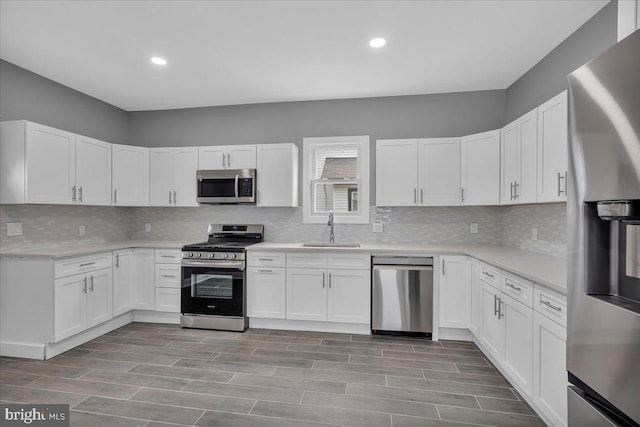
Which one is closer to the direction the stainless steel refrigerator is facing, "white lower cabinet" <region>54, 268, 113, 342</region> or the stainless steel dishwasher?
the white lower cabinet

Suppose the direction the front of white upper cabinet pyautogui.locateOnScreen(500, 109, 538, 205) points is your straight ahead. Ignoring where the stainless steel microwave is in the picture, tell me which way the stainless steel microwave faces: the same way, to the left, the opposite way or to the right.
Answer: to the left

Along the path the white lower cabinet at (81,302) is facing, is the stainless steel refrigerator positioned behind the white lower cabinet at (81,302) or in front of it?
in front

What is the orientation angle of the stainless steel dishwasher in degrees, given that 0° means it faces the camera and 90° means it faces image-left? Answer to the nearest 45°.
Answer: approximately 0°

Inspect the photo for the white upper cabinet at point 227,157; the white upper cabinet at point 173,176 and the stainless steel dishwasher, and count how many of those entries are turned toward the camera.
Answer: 3

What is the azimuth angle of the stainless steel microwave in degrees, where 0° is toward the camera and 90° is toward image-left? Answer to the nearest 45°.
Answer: approximately 0°

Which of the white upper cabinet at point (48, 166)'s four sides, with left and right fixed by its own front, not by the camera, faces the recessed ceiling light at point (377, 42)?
front

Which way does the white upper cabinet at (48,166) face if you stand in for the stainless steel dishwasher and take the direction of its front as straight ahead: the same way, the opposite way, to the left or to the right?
to the left

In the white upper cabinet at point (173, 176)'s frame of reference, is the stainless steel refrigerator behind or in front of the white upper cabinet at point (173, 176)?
in front

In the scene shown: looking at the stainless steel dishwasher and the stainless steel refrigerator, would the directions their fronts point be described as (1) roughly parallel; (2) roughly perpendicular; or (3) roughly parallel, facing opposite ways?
roughly perpendicular

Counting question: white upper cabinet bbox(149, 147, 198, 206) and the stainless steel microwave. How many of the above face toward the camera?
2
